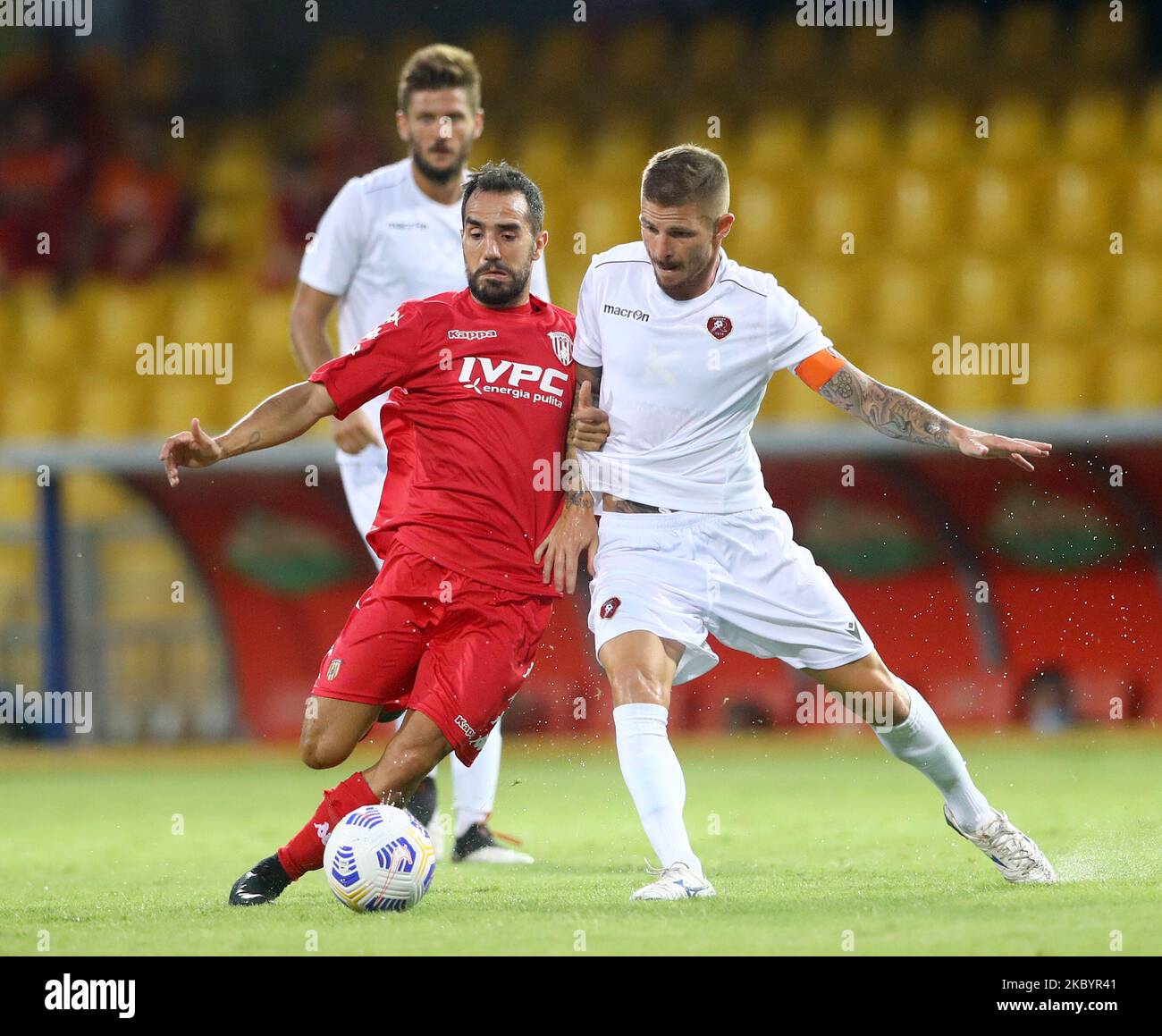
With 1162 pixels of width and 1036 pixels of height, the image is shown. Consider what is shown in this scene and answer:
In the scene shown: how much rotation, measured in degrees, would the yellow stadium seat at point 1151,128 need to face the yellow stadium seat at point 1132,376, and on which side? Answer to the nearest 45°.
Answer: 0° — it already faces it

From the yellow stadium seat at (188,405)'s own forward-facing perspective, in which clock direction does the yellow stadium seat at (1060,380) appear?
the yellow stadium seat at (1060,380) is roughly at 10 o'clock from the yellow stadium seat at (188,405).

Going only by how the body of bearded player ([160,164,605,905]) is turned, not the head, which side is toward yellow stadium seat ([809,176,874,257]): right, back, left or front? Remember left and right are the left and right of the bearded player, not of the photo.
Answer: back

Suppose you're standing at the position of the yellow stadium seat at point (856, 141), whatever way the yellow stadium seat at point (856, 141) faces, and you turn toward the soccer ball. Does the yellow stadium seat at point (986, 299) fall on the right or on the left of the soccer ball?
left

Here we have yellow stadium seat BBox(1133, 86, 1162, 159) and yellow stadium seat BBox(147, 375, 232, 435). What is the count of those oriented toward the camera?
2

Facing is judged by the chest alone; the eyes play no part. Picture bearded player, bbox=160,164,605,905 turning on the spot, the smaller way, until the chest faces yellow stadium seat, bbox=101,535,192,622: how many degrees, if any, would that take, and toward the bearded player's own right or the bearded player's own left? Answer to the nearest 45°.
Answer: approximately 180°

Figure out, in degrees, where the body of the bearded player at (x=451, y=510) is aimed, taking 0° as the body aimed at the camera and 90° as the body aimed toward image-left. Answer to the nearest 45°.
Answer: approximately 0°

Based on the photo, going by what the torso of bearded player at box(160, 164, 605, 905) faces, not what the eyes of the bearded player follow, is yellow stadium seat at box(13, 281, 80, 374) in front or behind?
behind
